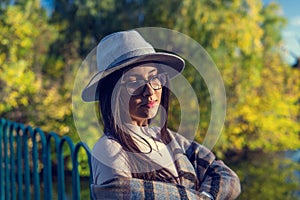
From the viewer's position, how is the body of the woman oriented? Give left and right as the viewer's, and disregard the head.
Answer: facing the viewer and to the right of the viewer

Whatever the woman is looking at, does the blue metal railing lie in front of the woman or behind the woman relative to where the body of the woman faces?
behind
